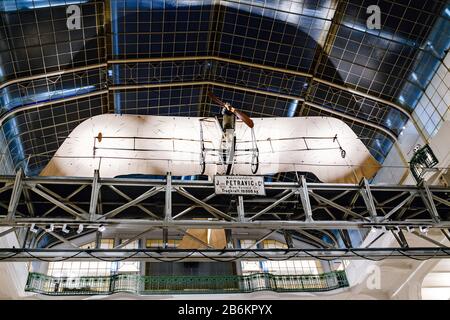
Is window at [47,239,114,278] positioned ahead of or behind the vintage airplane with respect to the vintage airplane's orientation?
behind

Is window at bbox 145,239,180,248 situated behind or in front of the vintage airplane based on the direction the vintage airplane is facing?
behind

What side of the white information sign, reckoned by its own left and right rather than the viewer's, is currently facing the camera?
front

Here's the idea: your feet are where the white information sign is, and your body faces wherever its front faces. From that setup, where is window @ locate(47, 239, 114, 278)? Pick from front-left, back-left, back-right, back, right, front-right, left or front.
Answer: back-right

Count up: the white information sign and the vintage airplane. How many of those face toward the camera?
2
